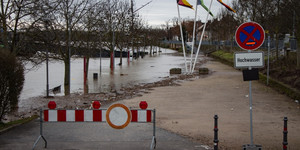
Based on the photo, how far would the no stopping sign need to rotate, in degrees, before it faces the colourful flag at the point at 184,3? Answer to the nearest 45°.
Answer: approximately 180°

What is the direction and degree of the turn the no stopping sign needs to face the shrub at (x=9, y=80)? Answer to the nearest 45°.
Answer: approximately 90° to its right

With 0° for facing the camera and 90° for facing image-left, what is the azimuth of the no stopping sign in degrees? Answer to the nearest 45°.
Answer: approximately 0°
